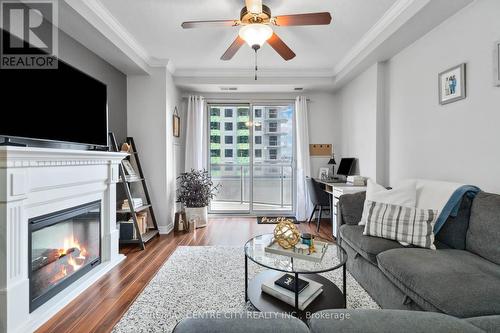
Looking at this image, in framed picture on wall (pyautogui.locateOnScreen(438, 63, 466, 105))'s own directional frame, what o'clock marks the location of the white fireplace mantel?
The white fireplace mantel is roughly at 12 o'clock from the framed picture on wall.

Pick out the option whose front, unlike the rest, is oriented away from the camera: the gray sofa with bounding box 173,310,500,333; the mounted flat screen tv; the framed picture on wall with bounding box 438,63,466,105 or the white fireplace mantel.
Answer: the gray sofa

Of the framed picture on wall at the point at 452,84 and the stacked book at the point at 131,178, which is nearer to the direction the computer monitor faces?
the stacked book

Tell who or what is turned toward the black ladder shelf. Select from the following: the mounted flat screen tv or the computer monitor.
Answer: the computer monitor

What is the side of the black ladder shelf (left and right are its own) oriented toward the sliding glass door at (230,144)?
left

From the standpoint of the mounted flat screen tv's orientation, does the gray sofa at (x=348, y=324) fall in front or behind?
in front

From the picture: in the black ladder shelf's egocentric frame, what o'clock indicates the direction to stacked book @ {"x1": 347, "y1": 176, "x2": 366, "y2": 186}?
The stacked book is roughly at 11 o'clock from the black ladder shelf.

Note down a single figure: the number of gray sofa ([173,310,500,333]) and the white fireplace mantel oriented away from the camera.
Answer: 1

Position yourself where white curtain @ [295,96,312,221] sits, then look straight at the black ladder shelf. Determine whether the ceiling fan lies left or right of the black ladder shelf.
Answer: left

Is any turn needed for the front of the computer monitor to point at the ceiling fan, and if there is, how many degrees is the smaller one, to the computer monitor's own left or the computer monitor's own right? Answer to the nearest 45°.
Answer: approximately 45° to the computer monitor's own left

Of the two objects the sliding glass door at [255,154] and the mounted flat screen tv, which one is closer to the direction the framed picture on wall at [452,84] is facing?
the mounted flat screen tv

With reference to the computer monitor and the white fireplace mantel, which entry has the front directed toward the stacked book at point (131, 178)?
the computer monitor

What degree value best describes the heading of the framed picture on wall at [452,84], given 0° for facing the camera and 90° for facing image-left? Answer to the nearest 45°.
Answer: approximately 45°

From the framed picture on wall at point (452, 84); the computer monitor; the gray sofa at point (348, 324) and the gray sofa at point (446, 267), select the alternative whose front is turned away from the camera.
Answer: the gray sofa at point (348, 324)
